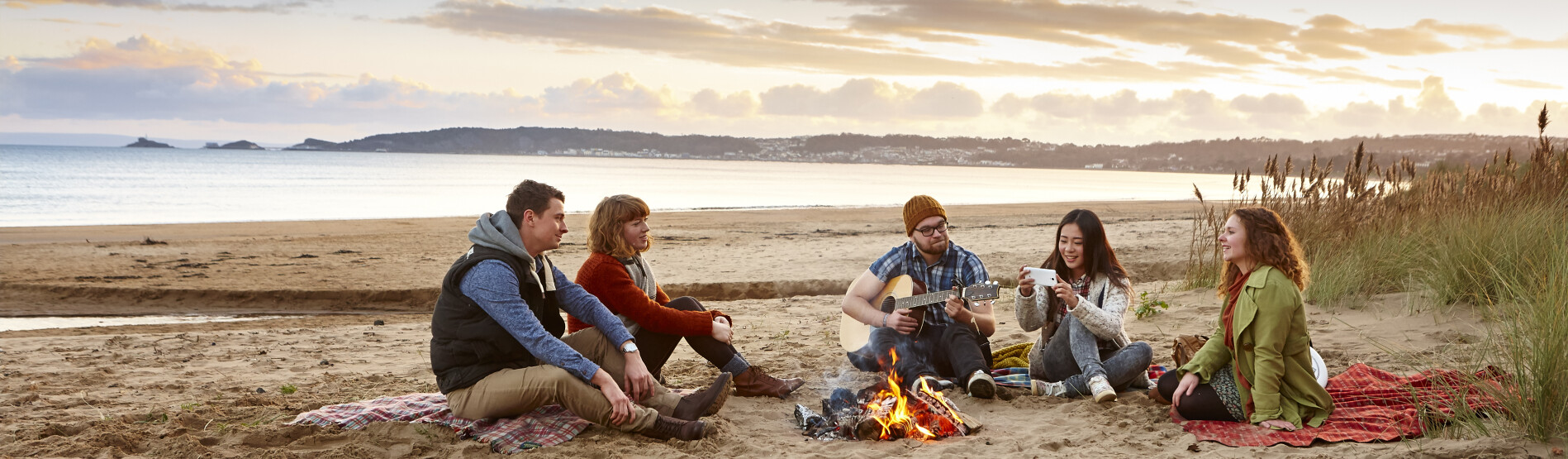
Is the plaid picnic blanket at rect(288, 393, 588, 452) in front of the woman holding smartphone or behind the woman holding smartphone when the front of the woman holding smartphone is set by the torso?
in front

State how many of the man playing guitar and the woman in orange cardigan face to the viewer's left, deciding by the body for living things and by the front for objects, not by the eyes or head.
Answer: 0

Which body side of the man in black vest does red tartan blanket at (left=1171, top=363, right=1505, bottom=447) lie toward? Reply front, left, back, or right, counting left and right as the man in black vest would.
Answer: front

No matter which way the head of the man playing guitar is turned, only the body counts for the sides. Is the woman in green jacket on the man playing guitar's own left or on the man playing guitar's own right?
on the man playing guitar's own left

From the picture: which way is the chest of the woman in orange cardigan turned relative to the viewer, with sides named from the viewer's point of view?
facing to the right of the viewer

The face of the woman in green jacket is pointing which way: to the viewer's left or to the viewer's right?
to the viewer's left

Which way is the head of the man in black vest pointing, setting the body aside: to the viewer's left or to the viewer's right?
to the viewer's right

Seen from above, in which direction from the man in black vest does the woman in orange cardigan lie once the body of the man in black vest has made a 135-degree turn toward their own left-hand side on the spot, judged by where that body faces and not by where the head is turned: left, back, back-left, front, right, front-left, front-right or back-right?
right

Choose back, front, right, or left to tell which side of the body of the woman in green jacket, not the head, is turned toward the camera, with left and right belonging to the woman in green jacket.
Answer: left

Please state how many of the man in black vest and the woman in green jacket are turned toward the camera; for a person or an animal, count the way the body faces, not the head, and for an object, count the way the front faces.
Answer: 0

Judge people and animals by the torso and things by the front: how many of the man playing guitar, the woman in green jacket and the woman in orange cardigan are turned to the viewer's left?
1

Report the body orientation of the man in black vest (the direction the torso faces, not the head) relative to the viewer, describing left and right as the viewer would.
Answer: facing to the right of the viewer

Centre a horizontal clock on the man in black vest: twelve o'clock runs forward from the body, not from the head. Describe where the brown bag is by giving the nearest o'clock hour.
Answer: The brown bag is roughly at 12 o'clock from the man in black vest.

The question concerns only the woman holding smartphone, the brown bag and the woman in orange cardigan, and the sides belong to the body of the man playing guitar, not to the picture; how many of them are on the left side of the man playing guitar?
2
